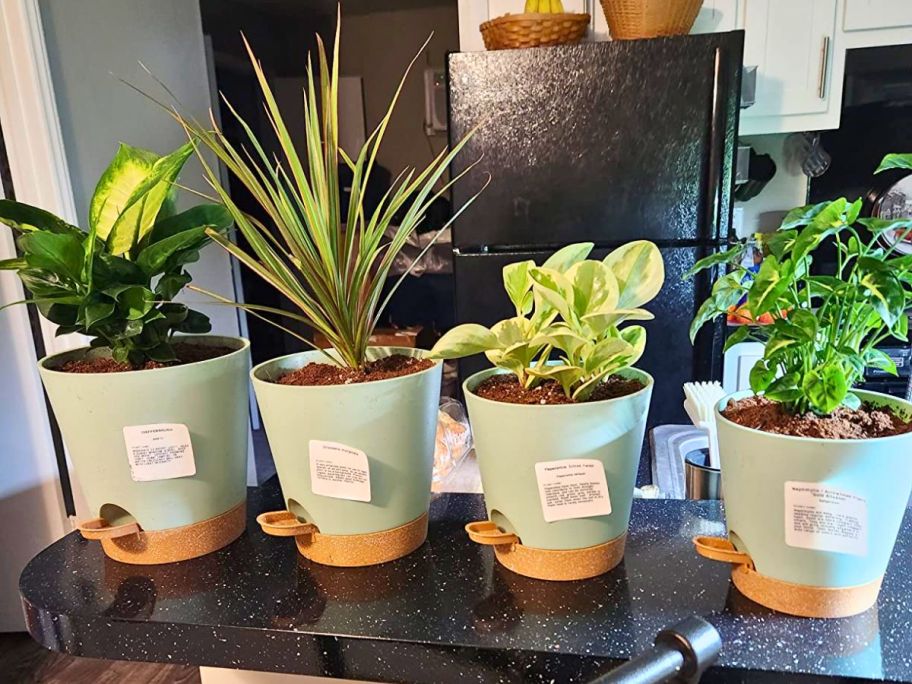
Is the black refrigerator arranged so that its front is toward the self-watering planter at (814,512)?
yes

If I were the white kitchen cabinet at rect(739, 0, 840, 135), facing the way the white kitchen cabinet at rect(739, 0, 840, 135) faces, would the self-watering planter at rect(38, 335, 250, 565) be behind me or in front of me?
in front

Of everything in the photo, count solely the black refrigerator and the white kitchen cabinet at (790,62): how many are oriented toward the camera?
2

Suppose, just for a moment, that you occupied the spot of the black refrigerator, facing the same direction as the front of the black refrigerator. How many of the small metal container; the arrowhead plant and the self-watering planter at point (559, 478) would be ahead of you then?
3

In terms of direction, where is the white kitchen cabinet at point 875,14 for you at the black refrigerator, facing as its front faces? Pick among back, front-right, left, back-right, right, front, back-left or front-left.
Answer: back-left

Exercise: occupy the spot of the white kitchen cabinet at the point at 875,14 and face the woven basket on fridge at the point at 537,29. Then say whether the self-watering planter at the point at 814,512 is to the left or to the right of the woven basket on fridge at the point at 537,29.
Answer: left

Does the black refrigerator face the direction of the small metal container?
yes

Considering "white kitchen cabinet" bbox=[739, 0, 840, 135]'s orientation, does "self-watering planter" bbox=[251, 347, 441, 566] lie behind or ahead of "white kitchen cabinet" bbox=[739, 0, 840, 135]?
ahead

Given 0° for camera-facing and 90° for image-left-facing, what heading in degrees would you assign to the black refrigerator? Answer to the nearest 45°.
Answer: approximately 0°

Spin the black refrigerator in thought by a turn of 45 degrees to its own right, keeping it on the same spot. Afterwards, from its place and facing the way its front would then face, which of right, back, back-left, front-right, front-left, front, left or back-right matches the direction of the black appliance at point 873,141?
back
